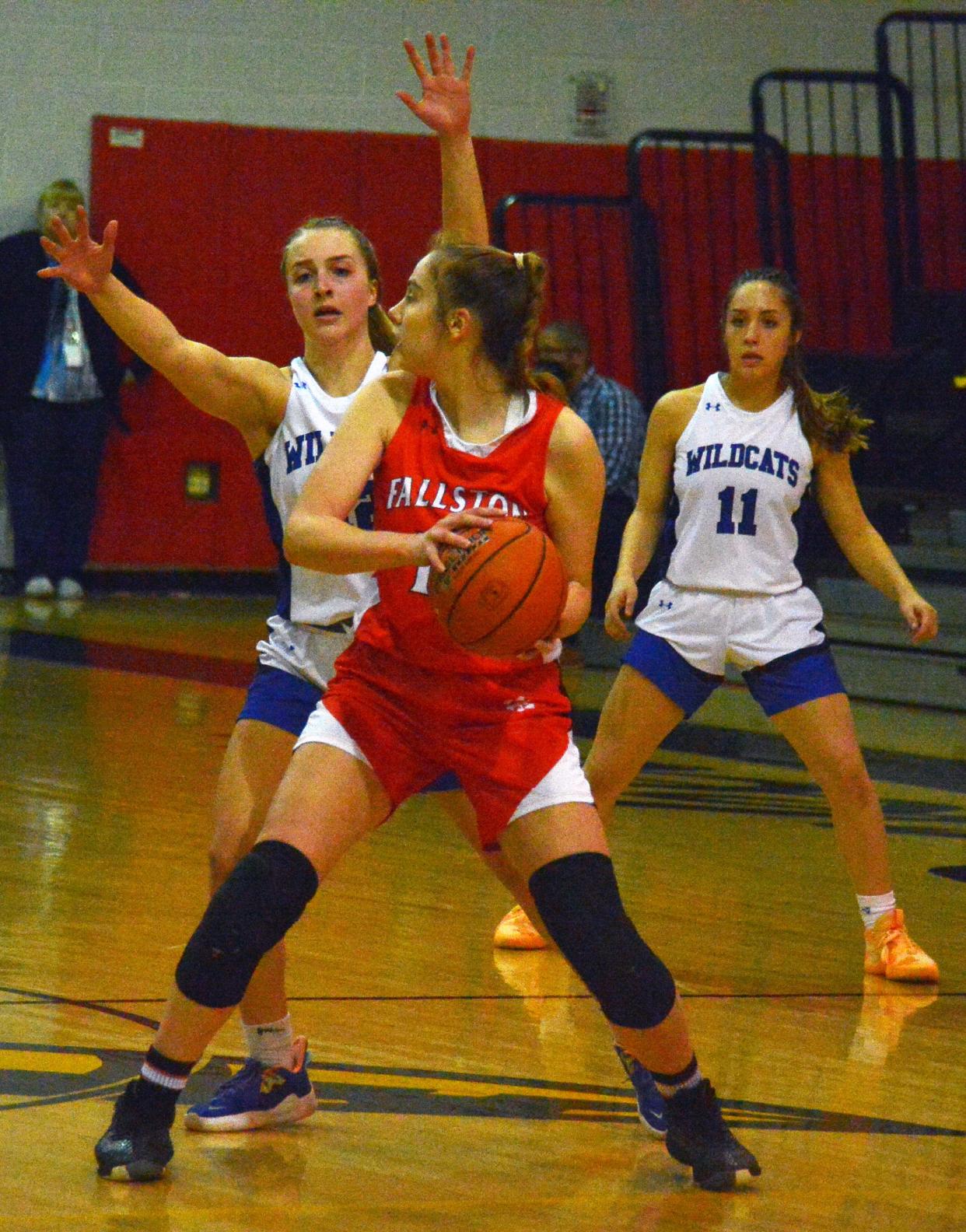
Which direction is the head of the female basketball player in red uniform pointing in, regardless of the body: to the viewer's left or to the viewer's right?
to the viewer's left

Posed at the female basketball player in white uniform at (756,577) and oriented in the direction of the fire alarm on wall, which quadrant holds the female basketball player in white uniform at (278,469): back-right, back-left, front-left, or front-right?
back-left

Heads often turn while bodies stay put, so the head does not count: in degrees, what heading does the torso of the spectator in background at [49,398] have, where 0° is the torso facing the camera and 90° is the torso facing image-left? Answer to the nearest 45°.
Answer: approximately 0°

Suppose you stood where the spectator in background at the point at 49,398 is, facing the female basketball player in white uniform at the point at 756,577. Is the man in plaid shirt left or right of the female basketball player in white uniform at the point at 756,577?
left

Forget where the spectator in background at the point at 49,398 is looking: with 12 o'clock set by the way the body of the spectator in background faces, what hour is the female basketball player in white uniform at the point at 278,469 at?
The female basketball player in white uniform is roughly at 12 o'clock from the spectator in background.

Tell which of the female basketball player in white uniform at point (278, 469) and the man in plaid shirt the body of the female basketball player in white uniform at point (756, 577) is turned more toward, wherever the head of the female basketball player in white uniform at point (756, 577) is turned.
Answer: the female basketball player in white uniform
